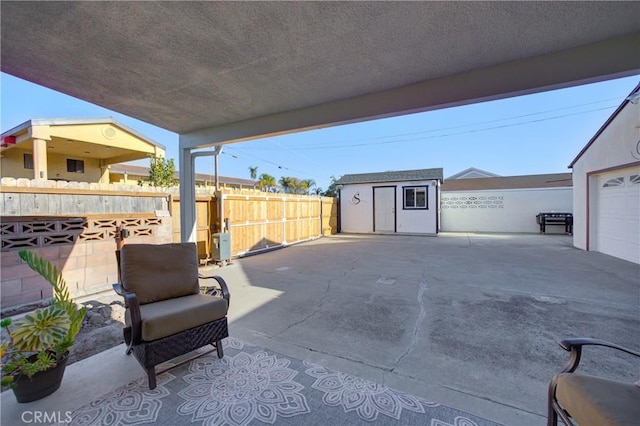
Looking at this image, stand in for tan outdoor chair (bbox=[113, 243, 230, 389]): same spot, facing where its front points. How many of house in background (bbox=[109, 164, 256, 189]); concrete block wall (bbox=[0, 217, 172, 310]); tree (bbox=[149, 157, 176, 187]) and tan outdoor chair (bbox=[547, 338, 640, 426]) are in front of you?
1

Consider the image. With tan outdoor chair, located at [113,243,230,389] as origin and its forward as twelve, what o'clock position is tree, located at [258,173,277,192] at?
The tree is roughly at 8 o'clock from the tan outdoor chair.

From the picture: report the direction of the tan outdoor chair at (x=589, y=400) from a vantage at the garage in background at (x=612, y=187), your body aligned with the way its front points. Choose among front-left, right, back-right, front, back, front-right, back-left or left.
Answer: front-left

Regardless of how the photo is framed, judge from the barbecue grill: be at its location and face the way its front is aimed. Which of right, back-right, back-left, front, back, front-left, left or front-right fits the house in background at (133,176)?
front-right

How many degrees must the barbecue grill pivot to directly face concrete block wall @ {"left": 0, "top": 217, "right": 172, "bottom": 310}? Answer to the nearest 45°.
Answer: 0° — it already faces it

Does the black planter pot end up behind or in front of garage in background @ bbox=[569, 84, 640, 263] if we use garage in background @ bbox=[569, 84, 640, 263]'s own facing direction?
in front

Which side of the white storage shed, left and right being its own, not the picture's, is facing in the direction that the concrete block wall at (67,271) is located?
front

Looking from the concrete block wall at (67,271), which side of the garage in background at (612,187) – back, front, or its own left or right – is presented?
front

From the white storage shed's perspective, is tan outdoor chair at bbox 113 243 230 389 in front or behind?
in front

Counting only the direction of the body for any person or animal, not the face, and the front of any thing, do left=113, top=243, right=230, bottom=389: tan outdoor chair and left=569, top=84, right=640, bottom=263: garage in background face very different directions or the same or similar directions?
very different directions

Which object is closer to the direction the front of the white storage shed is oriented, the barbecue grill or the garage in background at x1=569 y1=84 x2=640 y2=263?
the garage in background

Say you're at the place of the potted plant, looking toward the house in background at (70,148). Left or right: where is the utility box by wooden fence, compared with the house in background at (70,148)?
right

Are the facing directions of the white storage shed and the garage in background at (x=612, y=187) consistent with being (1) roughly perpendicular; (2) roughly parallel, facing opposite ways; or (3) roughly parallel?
roughly perpendicular

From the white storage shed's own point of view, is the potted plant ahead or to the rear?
ahead

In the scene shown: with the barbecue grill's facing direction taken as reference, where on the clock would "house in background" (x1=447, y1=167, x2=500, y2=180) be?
The house in background is roughly at 5 o'clock from the barbecue grill.
